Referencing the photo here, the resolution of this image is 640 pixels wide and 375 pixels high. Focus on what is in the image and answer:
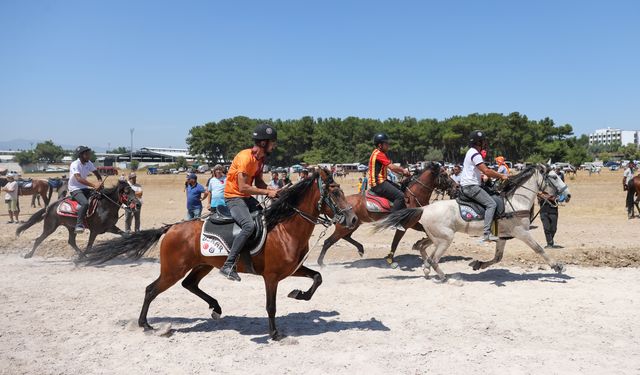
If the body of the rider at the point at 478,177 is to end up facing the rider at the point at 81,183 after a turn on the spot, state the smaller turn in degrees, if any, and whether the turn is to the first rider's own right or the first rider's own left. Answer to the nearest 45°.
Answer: approximately 180°

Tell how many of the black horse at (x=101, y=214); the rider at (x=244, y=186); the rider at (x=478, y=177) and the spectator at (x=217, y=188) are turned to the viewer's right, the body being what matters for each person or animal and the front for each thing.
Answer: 3

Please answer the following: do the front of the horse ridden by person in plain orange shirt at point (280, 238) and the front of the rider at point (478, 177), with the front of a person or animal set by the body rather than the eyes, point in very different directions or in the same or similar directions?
same or similar directions

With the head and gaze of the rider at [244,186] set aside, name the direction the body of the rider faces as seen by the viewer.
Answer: to the viewer's right

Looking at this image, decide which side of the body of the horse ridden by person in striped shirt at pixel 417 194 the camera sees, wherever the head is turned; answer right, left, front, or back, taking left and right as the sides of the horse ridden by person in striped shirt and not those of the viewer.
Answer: right

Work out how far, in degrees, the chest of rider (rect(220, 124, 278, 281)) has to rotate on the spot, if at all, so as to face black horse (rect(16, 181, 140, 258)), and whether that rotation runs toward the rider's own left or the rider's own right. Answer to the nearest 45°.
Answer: approximately 135° to the rider's own left

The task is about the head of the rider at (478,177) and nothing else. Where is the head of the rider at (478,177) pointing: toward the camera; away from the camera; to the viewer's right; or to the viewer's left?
to the viewer's right

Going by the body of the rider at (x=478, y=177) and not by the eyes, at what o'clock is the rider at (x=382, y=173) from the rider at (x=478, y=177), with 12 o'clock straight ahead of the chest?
the rider at (x=382, y=173) is roughly at 7 o'clock from the rider at (x=478, y=177).

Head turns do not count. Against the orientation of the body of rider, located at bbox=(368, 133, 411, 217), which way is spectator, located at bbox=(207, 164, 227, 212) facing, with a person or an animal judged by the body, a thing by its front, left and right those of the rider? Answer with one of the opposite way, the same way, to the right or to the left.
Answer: to the right

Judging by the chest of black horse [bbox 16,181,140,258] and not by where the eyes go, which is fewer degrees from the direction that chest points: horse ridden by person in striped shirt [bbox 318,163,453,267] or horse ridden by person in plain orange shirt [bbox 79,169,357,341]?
the horse ridden by person in striped shirt

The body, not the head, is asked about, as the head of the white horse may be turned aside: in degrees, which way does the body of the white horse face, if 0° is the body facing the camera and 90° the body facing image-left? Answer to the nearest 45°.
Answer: approximately 270°

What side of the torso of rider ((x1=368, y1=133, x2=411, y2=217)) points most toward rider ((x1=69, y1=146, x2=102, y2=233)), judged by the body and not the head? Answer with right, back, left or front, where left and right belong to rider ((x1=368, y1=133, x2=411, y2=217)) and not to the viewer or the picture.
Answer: back

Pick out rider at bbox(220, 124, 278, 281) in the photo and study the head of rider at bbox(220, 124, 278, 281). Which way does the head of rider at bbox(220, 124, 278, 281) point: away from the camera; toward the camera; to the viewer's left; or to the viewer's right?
to the viewer's right

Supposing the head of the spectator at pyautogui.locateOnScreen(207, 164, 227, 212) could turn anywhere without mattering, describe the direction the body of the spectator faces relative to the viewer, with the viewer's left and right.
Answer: facing the viewer

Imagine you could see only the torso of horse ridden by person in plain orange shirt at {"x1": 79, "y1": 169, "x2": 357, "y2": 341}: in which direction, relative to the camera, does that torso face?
to the viewer's right

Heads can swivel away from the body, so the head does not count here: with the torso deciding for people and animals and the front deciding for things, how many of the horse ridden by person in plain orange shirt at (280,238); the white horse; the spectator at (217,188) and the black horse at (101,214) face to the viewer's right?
3

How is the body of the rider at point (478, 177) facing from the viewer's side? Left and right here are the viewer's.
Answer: facing to the right of the viewer

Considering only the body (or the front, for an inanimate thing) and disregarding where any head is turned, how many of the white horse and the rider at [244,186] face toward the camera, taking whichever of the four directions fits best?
0
